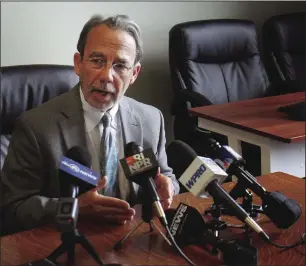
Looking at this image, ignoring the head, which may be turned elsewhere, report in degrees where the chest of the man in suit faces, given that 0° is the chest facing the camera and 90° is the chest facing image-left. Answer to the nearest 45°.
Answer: approximately 315°

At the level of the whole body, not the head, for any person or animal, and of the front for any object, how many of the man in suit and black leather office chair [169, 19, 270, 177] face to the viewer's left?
0

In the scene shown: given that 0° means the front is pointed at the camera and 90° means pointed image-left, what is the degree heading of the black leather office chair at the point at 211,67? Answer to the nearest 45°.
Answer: approximately 315°
